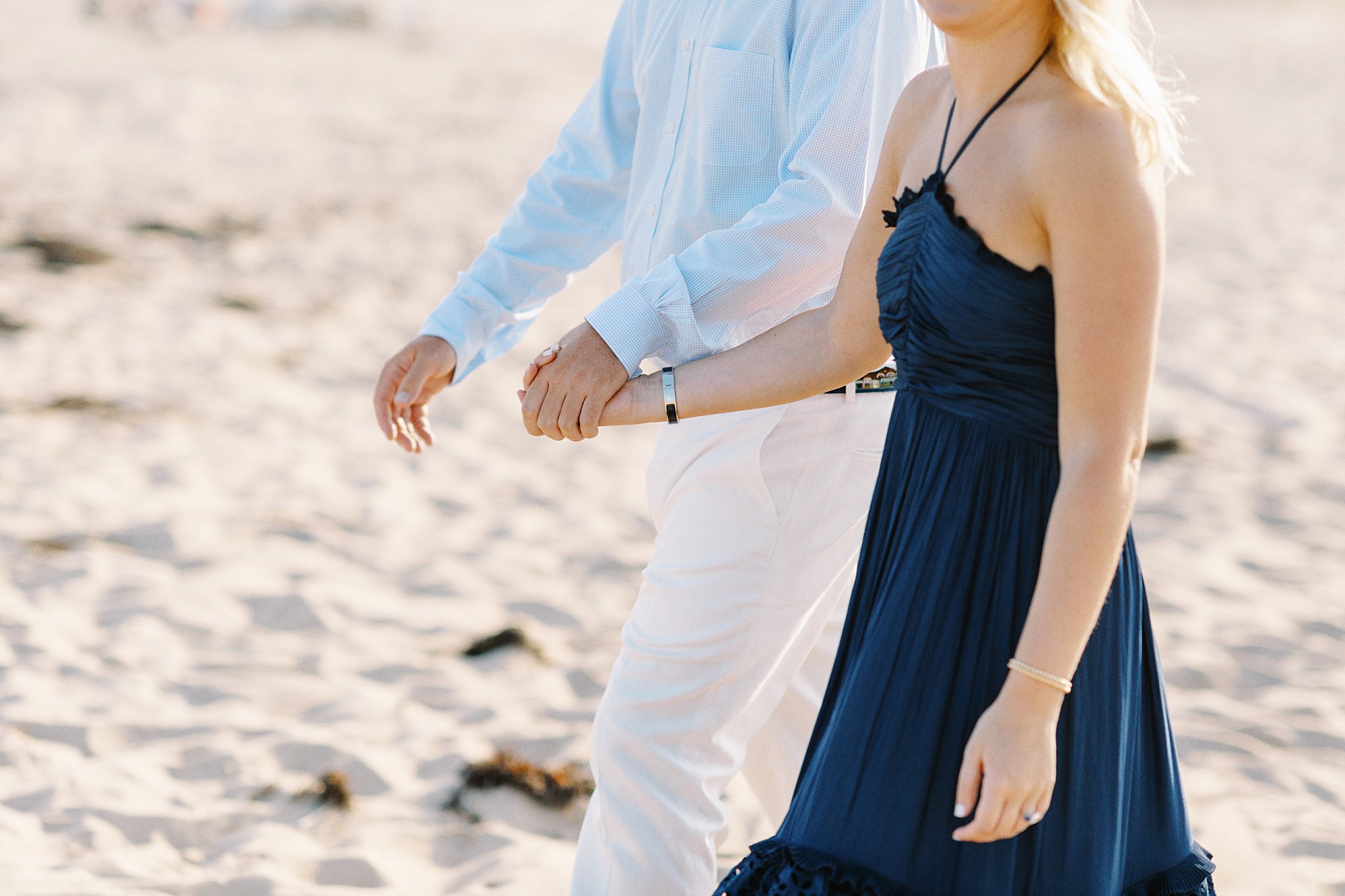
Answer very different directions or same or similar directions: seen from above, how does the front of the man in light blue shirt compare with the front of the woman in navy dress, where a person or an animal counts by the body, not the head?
same or similar directions

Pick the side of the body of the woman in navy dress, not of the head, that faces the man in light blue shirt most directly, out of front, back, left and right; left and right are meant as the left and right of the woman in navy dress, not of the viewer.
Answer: right

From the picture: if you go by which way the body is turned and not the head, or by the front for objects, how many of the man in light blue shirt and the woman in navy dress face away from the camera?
0

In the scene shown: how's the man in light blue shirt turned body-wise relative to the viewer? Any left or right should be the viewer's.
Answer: facing the viewer and to the left of the viewer

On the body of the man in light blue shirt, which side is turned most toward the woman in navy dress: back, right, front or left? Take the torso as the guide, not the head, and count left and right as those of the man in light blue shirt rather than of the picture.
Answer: left
